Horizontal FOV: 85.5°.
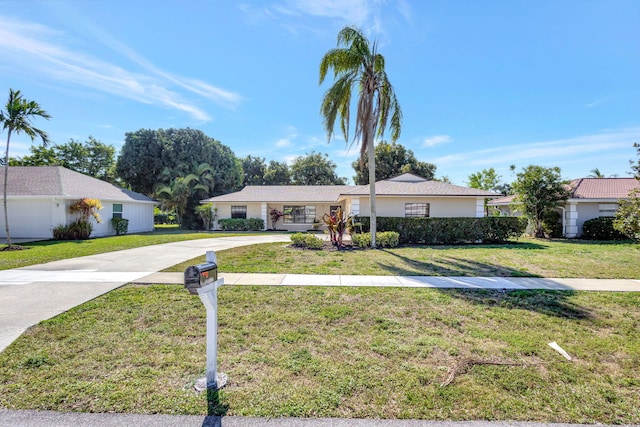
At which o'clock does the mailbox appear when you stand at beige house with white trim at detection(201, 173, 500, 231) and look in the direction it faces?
The mailbox is roughly at 12 o'clock from the beige house with white trim.

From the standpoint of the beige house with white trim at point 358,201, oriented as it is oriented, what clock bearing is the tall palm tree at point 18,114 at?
The tall palm tree is roughly at 2 o'clock from the beige house with white trim.

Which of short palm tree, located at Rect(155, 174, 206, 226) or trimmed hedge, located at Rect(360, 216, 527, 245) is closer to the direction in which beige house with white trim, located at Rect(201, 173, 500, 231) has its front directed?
the trimmed hedge

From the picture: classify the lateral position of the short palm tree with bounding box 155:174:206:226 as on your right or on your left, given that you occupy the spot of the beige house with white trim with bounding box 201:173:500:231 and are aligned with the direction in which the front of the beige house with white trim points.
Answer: on your right

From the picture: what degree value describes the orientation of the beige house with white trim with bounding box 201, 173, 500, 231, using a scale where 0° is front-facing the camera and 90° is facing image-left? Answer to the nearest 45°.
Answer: approximately 0°

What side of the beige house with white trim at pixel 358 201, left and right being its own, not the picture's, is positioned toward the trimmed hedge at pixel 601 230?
left

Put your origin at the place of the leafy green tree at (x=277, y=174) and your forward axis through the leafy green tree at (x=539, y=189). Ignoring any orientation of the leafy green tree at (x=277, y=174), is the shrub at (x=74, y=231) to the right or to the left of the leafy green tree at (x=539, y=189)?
right

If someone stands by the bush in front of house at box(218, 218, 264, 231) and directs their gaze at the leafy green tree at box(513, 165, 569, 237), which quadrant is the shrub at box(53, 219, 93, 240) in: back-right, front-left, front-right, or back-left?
back-right

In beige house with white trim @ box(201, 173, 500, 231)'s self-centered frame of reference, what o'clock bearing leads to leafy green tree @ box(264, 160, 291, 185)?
The leafy green tree is roughly at 5 o'clock from the beige house with white trim.

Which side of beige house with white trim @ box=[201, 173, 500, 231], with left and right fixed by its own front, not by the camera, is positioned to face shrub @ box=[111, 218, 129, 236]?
right

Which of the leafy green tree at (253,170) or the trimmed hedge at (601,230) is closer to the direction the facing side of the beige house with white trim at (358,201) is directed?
the trimmed hedge

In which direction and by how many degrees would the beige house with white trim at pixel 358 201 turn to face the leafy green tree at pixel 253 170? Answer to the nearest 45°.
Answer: approximately 135° to its right

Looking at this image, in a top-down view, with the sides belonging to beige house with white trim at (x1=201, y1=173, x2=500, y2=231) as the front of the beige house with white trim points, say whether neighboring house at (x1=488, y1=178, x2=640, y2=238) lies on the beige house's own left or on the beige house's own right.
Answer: on the beige house's own left

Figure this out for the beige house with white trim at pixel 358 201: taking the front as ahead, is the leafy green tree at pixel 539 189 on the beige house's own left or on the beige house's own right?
on the beige house's own left
